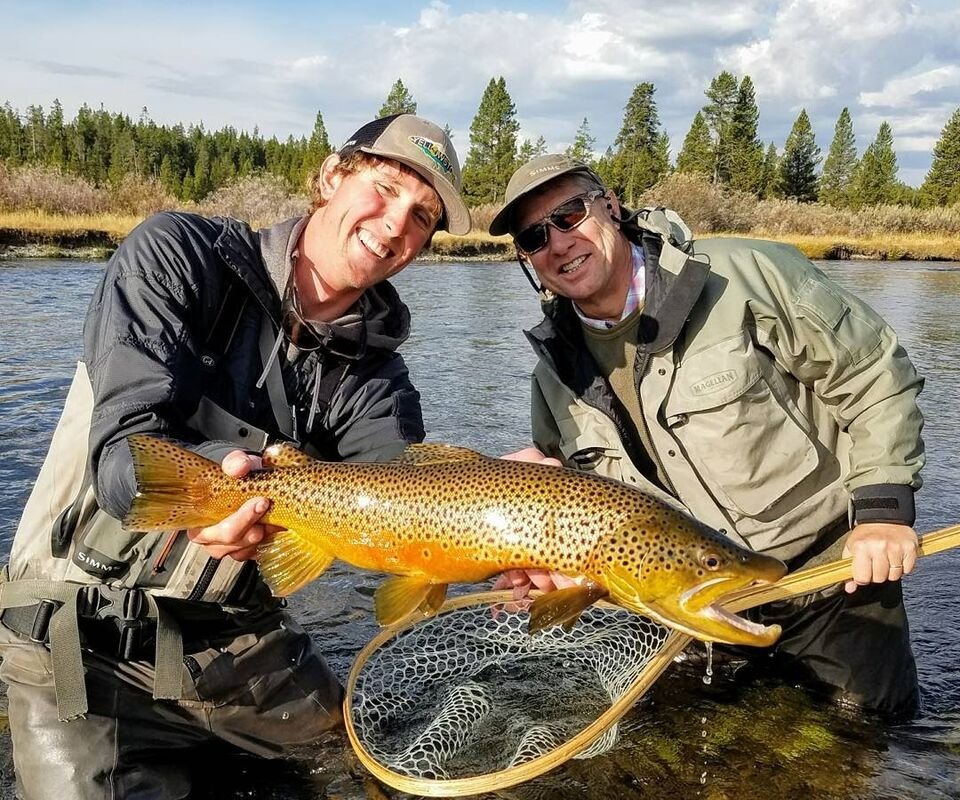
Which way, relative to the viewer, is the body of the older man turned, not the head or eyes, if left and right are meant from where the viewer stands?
facing the viewer and to the left of the viewer

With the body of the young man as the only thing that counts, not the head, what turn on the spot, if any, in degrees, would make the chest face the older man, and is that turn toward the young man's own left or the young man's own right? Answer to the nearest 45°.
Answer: approximately 45° to the young man's own left

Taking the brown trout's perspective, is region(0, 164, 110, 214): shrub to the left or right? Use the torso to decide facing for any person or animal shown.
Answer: on its left

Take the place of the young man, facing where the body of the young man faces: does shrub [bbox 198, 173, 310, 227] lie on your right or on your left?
on your left

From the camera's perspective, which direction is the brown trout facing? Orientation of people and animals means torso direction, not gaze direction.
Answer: to the viewer's right

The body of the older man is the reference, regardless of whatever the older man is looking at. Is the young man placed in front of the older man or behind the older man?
in front

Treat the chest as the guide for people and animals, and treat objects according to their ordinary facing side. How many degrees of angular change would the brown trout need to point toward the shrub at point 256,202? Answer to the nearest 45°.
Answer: approximately 90° to its left
